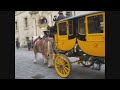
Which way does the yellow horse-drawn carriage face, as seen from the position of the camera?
facing away from the viewer and to the left of the viewer
